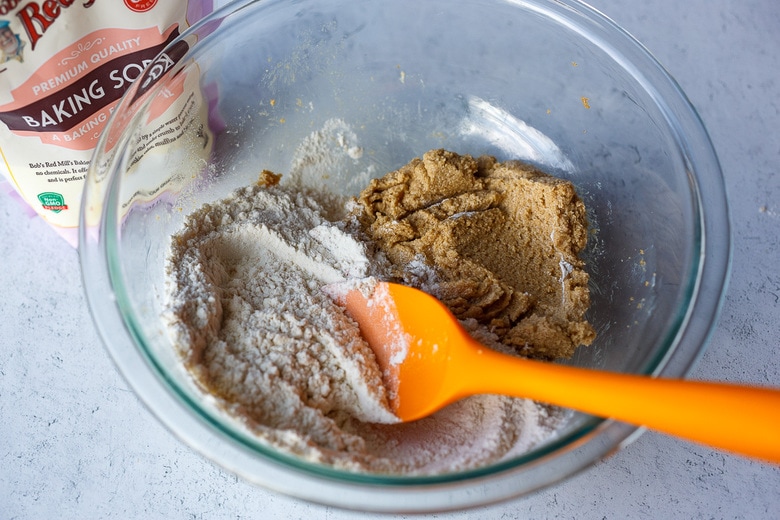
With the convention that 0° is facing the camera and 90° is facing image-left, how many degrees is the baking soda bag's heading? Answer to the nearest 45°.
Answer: approximately 0°

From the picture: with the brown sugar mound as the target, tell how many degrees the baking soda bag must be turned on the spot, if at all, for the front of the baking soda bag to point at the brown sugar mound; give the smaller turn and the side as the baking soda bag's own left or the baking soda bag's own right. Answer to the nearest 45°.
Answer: approximately 90° to the baking soda bag's own left

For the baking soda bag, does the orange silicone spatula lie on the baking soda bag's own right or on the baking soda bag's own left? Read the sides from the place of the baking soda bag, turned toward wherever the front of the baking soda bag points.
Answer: on the baking soda bag's own left
